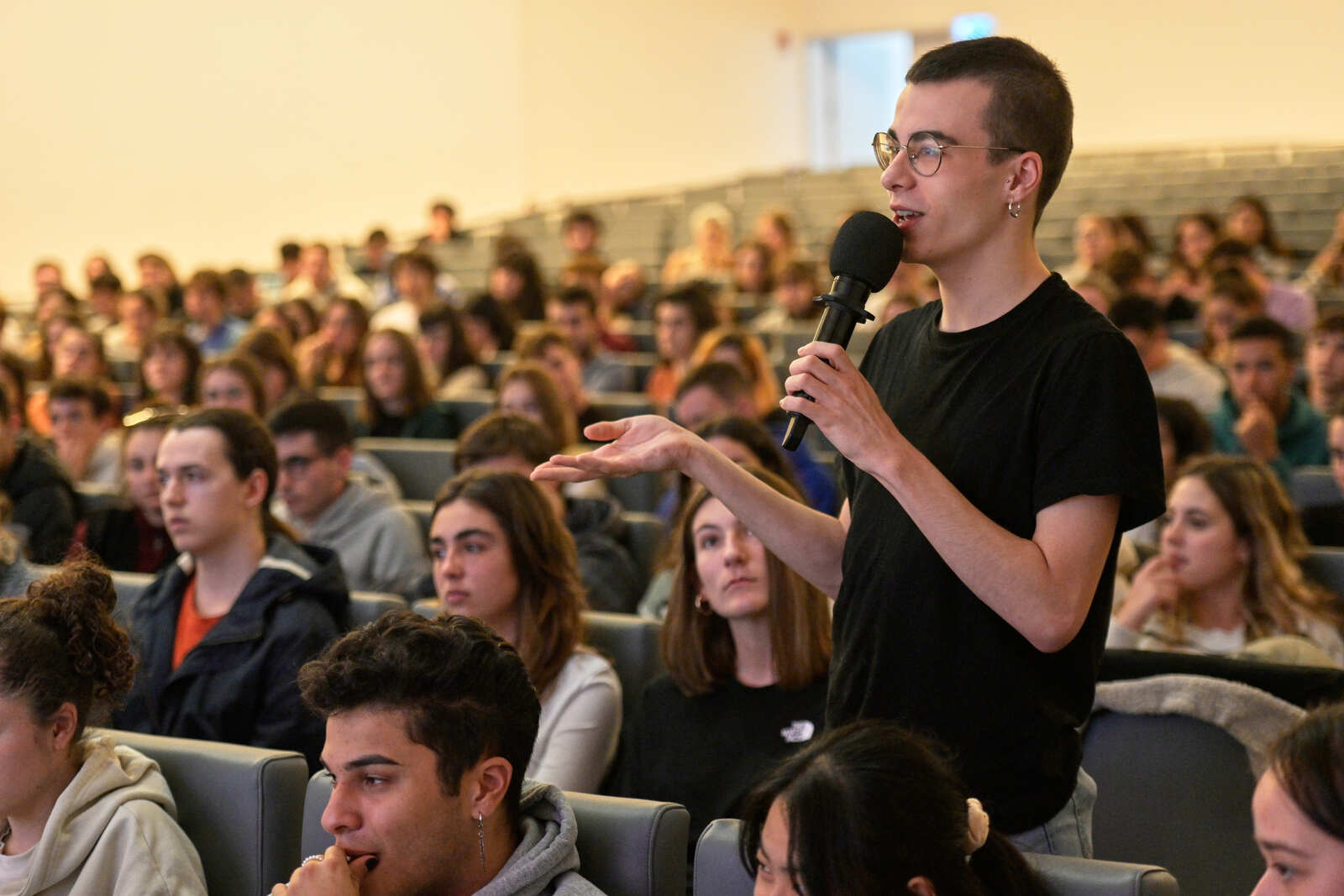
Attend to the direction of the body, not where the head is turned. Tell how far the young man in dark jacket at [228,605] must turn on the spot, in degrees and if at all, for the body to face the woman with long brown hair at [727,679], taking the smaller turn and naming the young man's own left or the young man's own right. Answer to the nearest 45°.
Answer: approximately 90° to the young man's own left

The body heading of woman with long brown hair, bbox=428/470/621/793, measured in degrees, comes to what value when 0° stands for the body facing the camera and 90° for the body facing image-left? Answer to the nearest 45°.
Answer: approximately 45°

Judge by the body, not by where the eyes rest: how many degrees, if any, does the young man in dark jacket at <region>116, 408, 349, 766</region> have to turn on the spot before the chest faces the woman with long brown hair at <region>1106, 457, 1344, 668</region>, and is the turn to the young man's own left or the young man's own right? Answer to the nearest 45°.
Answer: approximately 135° to the young man's own left

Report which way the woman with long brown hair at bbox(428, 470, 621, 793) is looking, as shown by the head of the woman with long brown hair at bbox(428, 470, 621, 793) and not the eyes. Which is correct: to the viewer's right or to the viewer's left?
to the viewer's left

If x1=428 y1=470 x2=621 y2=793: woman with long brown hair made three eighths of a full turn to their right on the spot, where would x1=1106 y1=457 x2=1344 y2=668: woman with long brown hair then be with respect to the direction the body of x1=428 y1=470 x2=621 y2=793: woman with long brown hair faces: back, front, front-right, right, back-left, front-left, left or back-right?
right

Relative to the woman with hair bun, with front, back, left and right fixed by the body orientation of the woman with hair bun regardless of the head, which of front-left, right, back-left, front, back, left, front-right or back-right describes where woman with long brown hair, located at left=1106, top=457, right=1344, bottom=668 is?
back-left

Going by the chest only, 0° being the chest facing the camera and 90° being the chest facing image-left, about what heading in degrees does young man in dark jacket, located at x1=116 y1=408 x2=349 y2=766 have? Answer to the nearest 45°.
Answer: approximately 45°

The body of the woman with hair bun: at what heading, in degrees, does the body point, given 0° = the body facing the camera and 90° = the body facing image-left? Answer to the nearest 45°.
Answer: approximately 45°

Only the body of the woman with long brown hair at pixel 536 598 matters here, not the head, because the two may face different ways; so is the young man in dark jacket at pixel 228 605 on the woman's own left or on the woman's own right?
on the woman's own right

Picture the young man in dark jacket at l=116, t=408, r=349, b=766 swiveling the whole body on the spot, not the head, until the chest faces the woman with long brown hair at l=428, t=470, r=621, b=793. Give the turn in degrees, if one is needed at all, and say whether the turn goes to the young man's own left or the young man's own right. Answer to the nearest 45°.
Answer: approximately 90° to the young man's own left

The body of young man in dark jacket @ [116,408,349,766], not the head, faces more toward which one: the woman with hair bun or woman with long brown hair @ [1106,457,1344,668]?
the woman with hair bun

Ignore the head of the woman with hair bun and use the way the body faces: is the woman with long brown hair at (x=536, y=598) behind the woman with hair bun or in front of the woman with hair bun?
behind
